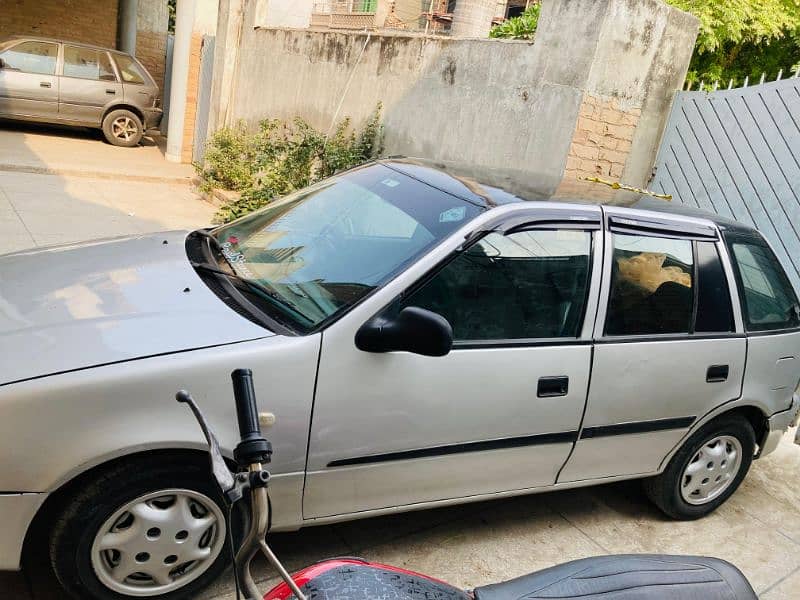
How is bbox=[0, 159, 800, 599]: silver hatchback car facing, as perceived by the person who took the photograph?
facing the viewer and to the left of the viewer

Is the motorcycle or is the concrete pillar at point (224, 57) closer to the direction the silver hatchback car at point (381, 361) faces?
the motorcycle

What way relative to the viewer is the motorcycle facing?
to the viewer's left

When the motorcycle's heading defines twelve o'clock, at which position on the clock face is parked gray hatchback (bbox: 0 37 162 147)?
The parked gray hatchback is roughly at 2 o'clock from the motorcycle.

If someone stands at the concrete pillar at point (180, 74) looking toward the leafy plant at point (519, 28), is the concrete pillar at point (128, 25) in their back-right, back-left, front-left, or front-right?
back-left
